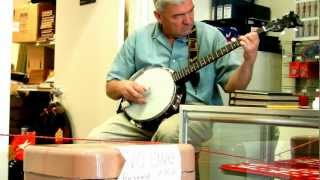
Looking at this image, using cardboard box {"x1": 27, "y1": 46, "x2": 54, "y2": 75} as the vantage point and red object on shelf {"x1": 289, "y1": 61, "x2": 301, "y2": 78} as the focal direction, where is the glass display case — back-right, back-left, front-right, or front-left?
front-right

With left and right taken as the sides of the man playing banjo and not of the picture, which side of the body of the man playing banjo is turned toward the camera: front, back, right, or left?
front

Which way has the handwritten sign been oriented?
toward the camera

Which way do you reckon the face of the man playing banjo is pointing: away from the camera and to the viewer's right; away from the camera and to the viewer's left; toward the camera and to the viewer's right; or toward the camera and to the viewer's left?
toward the camera and to the viewer's right

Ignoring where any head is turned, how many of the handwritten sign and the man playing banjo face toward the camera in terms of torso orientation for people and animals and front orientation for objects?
2

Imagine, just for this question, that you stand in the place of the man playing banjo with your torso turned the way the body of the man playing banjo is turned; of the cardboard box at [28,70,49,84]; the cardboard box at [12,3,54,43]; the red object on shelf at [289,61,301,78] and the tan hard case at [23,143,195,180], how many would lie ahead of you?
1

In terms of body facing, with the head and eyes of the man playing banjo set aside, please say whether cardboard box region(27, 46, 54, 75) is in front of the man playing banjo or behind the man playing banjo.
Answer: behind

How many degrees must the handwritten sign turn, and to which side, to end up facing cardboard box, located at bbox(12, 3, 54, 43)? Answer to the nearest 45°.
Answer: approximately 180°

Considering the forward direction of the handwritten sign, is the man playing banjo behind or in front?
behind

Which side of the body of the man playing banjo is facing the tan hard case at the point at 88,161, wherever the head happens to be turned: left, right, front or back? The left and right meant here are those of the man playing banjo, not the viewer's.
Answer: front
